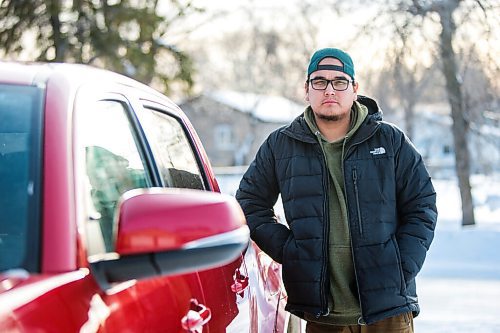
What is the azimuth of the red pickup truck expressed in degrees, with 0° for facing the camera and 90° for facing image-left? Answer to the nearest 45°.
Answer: approximately 45°

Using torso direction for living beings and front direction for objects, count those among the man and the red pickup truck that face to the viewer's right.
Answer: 0

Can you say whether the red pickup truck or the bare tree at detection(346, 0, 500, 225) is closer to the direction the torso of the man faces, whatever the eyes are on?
the red pickup truck

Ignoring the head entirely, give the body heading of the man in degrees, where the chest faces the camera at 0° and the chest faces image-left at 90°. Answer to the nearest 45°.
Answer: approximately 0°

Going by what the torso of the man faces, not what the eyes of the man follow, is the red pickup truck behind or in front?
in front

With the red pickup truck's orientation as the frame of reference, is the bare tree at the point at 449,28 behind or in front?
behind

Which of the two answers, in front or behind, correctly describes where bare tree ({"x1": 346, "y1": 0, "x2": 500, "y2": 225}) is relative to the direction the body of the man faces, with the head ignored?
behind
